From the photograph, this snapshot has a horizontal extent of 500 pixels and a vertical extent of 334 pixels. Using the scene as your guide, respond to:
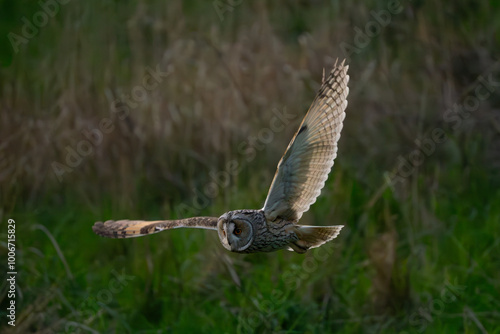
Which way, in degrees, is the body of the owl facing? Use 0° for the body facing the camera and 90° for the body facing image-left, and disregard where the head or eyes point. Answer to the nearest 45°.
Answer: approximately 45°
